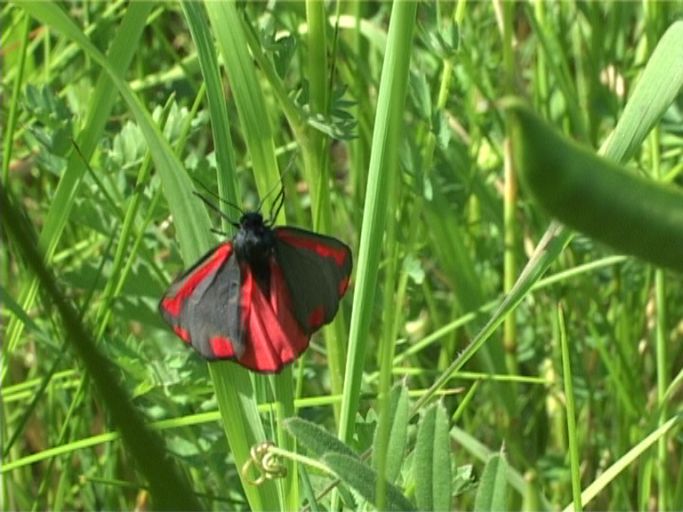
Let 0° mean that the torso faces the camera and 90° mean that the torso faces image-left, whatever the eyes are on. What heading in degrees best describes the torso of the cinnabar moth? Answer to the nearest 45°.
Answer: approximately 180°

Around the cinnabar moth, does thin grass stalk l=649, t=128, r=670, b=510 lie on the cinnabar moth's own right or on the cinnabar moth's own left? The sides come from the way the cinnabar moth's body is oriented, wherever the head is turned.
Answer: on the cinnabar moth's own right
